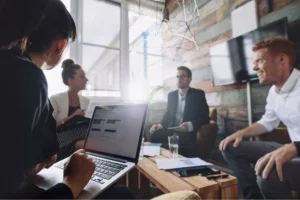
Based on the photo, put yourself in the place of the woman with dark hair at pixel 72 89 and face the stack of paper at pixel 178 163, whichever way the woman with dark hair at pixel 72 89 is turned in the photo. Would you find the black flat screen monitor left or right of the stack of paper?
left

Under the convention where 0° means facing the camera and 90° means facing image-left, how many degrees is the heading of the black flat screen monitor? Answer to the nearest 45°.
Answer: approximately 45°

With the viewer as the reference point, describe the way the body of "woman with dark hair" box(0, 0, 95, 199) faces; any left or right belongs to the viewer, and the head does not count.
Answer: facing away from the viewer and to the right of the viewer

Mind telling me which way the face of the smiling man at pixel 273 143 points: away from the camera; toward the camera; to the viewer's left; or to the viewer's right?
to the viewer's left

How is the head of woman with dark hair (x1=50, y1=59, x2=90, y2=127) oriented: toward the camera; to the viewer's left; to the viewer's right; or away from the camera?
to the viewer's right

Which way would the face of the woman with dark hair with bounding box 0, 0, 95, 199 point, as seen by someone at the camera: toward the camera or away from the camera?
away from the camera

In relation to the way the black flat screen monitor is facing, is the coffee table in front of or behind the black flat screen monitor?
in front

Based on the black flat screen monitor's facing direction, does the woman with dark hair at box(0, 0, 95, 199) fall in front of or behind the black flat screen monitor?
in front

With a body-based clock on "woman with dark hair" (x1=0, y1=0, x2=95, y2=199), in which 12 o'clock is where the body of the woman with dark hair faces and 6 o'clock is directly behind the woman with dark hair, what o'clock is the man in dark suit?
The man in dark suit is roughly at 12 o'clock from the woman with dark hair.

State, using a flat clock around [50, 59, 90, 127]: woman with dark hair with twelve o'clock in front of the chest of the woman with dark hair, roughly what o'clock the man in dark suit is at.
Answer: The man in dark suit is roughly at 11 o'clock from the woman with dark hair.
